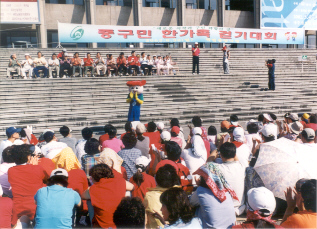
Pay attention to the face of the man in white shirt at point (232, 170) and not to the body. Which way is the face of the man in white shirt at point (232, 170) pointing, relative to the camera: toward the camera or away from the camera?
away from the camera

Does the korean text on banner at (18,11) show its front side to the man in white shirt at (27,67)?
yes

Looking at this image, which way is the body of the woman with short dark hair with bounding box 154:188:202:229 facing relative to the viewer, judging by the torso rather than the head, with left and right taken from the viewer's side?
facing away from the viewer and to the left of the viewer

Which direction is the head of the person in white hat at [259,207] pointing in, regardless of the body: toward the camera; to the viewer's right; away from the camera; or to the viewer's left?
away from the camera

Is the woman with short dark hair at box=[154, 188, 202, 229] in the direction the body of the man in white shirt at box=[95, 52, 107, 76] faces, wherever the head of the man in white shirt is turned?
yes

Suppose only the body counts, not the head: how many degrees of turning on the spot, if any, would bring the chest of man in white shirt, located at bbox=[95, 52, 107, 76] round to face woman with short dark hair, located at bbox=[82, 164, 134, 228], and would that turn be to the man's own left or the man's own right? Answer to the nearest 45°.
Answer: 0° — they already face them

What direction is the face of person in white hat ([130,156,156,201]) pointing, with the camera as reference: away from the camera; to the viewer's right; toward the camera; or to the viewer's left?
away from the camera

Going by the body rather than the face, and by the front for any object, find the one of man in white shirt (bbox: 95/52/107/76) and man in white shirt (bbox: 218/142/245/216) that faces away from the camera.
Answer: man in white shirt (bbox: 218/142/245/216)

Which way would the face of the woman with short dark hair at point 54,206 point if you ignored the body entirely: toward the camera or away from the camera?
away from the camera

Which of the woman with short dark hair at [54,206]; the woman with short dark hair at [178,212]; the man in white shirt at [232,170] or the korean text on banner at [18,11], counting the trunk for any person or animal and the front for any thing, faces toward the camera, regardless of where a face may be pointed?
the korean text on banner

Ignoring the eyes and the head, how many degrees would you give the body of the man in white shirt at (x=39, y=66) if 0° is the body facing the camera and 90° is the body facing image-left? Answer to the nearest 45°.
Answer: approximately 0°

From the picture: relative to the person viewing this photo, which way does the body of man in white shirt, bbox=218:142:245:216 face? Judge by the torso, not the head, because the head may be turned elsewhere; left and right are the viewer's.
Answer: facing away from the viewer

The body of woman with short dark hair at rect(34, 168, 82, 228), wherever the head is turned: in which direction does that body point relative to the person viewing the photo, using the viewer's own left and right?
facing away from the viewer
